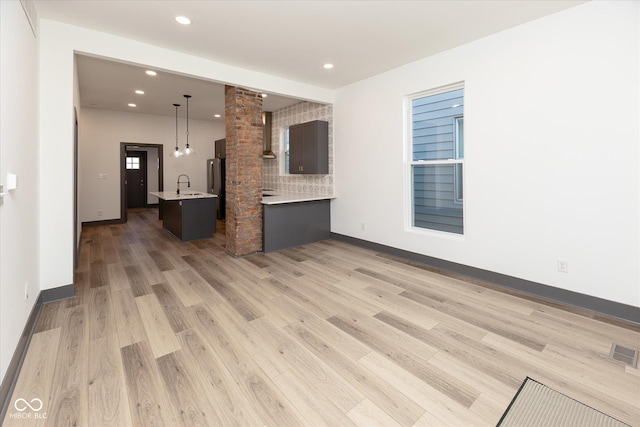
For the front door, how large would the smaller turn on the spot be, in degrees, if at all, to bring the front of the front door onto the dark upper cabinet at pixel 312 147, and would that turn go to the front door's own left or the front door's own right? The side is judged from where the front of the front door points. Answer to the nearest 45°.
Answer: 0° — it already faces it

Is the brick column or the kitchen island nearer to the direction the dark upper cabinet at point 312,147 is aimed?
the brick column

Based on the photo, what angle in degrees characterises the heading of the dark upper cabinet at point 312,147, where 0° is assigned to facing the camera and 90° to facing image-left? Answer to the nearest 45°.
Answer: approximately 45°

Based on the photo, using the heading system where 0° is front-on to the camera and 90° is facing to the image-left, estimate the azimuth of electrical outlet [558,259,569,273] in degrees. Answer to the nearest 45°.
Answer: approximately 45°
